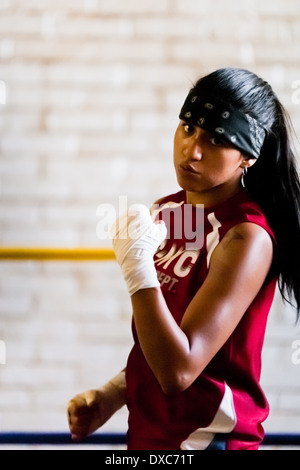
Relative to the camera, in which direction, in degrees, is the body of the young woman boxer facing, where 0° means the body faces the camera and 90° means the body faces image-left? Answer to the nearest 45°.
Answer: approximately 45°
